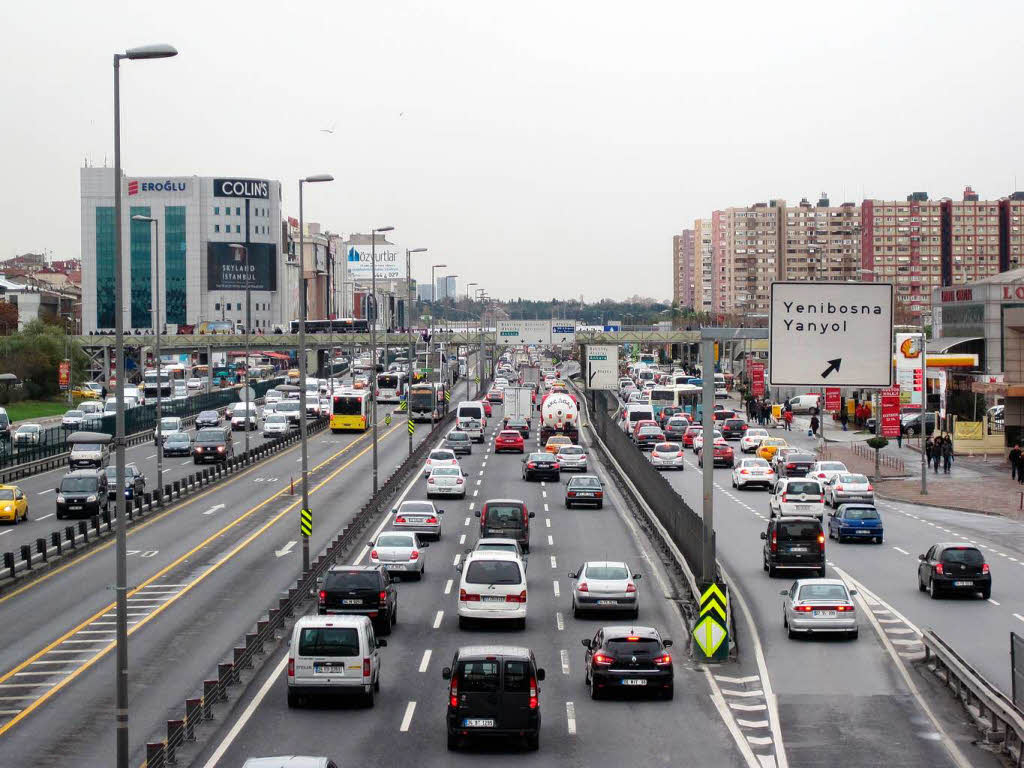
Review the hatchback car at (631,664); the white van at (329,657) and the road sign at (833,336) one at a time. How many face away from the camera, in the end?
2

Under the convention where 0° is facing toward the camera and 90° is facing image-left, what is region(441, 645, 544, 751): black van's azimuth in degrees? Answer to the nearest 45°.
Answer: approximately 180°

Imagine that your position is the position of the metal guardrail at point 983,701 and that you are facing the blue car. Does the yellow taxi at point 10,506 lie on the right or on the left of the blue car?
left

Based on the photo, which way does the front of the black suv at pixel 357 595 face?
away from the camera

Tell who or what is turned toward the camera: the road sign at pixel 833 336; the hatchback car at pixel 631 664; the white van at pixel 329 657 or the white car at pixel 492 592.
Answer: the road sign

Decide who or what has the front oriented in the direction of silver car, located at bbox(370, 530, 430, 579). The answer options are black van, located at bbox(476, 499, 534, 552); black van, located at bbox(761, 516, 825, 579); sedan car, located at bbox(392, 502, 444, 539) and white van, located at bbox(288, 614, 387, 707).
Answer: the white van

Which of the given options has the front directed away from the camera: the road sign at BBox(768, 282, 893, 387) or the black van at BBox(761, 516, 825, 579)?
the black van

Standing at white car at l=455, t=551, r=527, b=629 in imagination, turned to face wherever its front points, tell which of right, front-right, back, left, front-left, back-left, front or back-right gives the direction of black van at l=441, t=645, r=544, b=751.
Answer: back

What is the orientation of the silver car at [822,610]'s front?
away from the camera

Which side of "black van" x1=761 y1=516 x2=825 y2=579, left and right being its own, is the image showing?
back

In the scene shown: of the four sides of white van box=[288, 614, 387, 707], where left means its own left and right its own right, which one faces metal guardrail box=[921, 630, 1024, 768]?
right

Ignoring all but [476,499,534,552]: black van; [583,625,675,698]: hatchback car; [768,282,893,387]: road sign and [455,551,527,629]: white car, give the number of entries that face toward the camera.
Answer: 1

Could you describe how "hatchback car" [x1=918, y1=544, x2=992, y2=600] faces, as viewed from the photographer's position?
facing away from the viewer and to the left of the viewer

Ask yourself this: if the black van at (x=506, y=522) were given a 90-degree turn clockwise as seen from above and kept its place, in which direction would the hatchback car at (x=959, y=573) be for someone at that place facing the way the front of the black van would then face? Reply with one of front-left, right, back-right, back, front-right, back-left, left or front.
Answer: front-right

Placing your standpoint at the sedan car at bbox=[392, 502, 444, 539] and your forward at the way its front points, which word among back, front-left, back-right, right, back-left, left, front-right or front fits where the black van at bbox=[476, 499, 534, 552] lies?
back-right

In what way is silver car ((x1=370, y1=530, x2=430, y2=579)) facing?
away from the camera

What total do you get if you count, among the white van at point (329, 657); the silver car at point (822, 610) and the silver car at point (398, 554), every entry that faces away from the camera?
3

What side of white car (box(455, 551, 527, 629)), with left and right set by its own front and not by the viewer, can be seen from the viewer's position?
back

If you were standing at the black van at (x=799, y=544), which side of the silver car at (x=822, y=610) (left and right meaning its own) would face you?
front

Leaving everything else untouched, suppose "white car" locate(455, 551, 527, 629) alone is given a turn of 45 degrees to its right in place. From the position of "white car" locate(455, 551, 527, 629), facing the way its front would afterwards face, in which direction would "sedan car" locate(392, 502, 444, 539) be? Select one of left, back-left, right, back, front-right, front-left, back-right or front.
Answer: front-left
